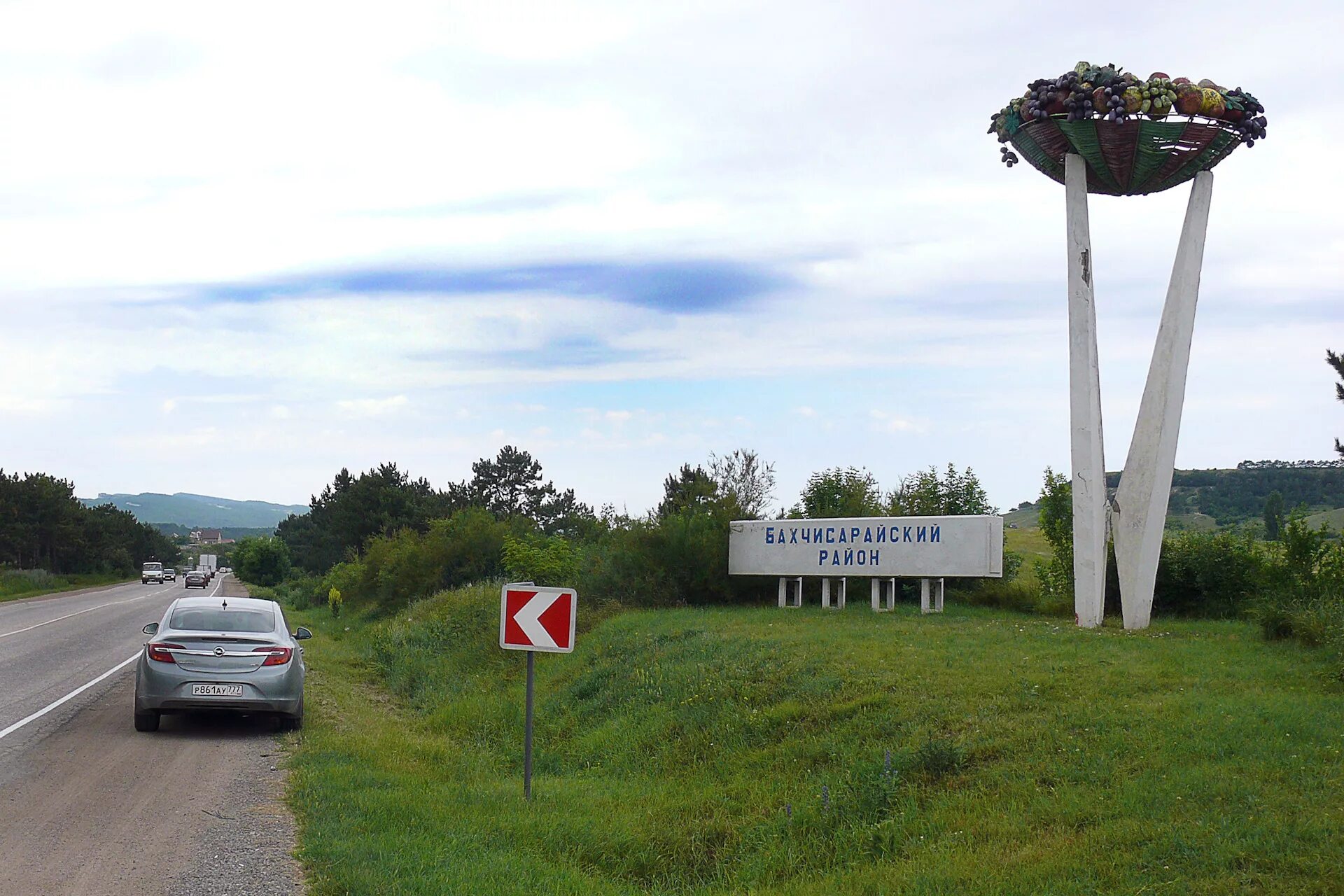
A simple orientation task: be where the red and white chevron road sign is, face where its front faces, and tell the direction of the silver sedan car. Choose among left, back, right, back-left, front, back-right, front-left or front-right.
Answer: back-right

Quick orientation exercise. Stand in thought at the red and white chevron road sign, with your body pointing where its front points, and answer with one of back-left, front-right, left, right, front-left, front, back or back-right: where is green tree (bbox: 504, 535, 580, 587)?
back

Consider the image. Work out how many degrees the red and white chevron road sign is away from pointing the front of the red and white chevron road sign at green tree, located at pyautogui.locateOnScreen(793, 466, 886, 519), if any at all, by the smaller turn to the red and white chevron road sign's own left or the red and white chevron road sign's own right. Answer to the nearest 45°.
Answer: approximately 180°

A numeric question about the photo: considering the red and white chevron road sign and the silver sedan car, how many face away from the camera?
1

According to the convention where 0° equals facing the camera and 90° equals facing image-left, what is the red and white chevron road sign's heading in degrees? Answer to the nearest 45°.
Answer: approximately 0°

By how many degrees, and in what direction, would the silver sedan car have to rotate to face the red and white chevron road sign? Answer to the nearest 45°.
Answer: approximately 135° to its right

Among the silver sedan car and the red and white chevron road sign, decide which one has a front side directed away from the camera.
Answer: the silver sedan car

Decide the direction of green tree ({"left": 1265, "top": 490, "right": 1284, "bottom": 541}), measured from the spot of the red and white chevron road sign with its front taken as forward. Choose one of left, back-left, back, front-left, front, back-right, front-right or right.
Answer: back-left

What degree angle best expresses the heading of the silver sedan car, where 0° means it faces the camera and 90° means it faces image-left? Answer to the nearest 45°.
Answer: approximately 180°

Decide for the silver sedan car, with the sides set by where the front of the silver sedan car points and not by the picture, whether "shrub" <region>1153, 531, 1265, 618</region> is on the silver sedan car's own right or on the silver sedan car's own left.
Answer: on the silver sedan car's own right

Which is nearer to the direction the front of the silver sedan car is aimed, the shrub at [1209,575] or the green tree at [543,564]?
the green tree

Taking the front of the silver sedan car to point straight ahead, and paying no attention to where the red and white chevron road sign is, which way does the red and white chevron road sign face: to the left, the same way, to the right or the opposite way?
the opposite way
